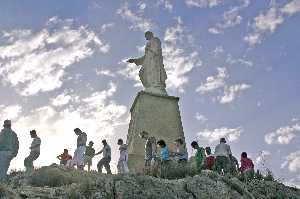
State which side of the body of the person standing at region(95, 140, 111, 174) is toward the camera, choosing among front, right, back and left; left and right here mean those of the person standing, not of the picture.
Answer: left

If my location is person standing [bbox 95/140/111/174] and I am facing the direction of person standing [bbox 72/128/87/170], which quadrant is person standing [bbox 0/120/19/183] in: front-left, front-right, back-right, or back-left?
front-left

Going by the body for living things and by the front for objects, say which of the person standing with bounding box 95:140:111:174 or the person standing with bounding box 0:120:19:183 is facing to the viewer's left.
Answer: the person standing with bounding box 95:140:111:174

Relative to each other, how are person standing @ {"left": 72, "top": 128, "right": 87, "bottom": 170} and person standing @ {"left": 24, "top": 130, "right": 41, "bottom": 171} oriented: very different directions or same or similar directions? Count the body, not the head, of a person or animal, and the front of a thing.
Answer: same or similar directions

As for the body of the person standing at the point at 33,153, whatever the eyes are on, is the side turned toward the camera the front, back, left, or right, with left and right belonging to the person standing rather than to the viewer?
left

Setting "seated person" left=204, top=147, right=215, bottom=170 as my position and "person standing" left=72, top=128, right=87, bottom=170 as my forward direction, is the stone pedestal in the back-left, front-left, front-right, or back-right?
front-right

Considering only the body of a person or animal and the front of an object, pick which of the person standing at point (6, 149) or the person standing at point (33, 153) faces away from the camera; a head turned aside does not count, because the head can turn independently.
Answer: the person standing at point (6, 149)

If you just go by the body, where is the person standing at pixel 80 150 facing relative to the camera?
to the viewer's left

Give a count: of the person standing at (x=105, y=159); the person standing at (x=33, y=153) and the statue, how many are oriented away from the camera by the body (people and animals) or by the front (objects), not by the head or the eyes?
0

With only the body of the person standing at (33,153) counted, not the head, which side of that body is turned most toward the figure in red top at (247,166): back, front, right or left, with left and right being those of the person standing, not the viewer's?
back
